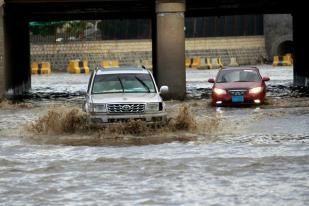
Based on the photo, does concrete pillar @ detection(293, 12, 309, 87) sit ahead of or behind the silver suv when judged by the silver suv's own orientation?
behind

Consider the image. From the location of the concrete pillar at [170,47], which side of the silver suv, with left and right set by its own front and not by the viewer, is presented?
back

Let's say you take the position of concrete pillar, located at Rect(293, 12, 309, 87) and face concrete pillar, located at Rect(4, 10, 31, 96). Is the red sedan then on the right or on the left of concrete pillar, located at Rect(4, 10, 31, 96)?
left

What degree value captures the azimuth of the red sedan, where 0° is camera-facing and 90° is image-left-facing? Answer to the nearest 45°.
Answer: approximately 0°

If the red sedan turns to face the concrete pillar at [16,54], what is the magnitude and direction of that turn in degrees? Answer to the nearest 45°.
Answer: approximately 135° to its right

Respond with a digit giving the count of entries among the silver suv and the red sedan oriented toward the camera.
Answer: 2

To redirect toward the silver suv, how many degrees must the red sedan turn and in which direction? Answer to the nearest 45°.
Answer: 0° — it already faces it

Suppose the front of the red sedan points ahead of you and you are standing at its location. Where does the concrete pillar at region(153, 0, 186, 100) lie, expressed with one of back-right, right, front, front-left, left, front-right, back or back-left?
back-right

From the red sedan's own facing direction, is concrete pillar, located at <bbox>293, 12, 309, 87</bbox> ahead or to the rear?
to the rear

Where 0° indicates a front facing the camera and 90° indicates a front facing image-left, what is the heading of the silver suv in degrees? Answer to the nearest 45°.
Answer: approximately 0°
